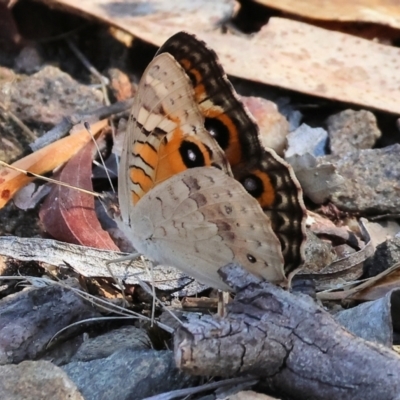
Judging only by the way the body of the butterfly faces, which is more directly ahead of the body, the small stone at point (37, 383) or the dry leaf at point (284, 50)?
the small stone

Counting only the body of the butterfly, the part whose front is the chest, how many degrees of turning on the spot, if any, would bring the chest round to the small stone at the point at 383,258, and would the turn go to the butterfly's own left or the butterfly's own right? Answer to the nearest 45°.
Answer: approximately 180°

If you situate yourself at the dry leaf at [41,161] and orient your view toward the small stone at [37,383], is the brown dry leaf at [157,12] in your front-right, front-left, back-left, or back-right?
back-left

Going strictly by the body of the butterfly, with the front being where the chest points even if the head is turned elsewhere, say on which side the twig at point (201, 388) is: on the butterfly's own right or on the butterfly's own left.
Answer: on the butterfly's own left

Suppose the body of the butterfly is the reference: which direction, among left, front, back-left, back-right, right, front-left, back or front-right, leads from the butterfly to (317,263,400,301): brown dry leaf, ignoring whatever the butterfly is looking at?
back

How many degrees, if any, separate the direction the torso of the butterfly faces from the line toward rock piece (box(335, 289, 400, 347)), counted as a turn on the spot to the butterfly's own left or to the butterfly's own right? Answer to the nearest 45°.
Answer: approximately 135° to the butterfly's own left

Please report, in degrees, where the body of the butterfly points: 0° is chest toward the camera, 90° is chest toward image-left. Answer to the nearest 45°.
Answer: approximately 90°

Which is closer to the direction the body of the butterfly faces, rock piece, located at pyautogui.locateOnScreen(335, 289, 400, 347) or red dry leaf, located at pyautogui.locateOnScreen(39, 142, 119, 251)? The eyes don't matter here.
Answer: the red dry leaf
